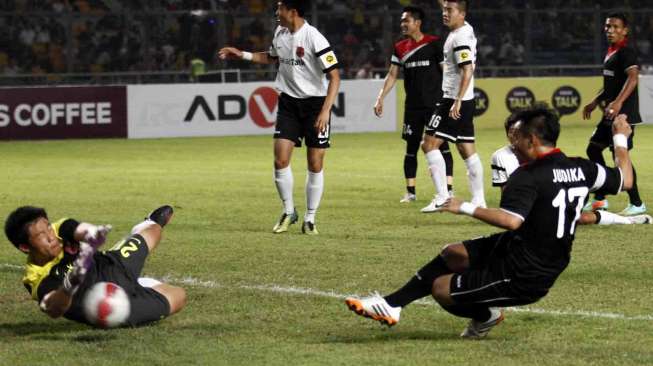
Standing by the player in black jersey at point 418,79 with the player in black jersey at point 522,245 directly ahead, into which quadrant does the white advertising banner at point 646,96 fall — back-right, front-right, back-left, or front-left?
back-left

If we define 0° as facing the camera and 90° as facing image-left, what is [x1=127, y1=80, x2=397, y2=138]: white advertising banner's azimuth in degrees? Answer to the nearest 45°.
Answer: approximately 0°

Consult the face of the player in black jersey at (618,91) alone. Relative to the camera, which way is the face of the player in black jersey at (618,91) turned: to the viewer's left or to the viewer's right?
to the viewer's left

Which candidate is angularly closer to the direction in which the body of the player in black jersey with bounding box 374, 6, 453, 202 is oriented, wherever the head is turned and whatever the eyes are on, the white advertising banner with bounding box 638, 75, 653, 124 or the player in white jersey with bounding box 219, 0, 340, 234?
the player in white jersey

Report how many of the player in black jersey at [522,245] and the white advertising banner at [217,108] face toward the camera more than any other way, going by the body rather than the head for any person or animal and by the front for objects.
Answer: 1

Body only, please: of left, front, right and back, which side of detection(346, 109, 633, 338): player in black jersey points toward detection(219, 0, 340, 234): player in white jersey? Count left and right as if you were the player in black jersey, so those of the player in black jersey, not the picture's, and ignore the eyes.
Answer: front

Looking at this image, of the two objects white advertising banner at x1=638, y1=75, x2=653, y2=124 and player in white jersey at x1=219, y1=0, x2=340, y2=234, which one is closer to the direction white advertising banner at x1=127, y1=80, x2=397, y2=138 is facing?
the player in white jersey

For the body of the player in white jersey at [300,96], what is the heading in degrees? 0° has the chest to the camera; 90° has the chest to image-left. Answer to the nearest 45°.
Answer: approximately 45°

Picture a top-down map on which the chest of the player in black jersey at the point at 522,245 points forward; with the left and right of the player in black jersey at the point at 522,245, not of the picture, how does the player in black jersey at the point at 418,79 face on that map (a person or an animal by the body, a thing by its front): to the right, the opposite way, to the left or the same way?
to the left

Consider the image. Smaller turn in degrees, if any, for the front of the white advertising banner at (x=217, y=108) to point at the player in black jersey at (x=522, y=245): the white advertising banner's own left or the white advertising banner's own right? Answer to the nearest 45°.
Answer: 0° — it already faces them

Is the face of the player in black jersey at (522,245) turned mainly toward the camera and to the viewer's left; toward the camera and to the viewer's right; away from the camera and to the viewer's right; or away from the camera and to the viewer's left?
away from the camera and to the viewer's left

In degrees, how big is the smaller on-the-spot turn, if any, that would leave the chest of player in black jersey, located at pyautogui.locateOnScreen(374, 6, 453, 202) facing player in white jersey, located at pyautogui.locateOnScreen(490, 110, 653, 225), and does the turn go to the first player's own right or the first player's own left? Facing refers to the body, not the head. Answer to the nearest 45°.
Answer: approximately 45° to the first player's own left
